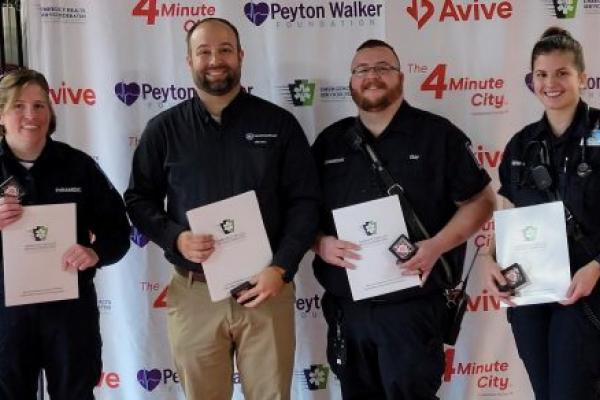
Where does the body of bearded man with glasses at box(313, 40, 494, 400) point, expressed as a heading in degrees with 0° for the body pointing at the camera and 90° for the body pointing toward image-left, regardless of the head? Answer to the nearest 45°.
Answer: approximately 0°

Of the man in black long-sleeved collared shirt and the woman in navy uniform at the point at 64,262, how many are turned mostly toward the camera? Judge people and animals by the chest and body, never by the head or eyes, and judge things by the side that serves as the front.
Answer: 2

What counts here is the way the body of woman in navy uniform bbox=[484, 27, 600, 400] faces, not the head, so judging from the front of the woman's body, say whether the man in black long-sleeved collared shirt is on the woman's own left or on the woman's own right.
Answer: on the woman's own right

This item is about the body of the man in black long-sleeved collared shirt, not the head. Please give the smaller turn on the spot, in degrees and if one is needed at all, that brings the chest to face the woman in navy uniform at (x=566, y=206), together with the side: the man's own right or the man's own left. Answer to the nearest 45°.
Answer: approximately 90° to the man's own left

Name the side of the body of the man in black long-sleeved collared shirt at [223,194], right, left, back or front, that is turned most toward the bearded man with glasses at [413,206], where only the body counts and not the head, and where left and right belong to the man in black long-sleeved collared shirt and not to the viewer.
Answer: left

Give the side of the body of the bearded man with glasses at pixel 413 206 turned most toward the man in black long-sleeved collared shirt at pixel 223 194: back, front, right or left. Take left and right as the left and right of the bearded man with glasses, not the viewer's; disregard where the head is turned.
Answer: right
